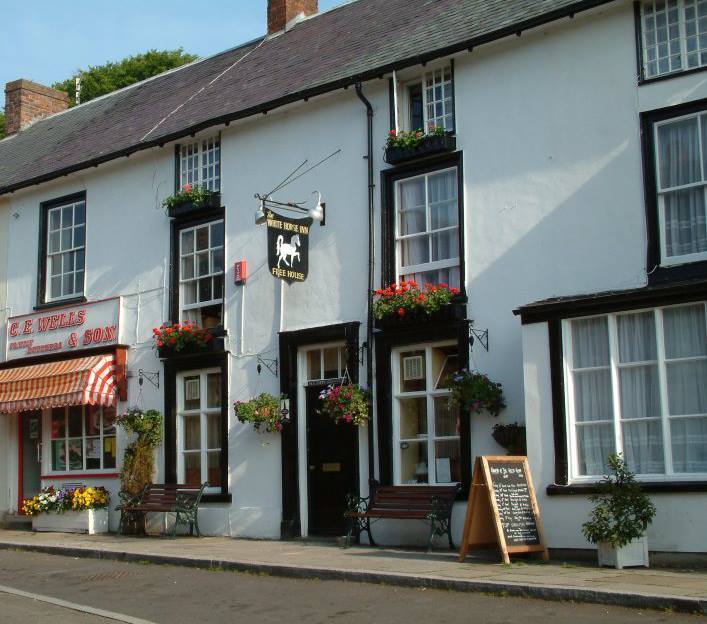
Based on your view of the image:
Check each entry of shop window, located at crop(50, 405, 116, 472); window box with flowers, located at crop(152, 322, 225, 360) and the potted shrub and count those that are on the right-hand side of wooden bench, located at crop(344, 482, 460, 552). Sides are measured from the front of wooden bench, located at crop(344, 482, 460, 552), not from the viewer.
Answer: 2

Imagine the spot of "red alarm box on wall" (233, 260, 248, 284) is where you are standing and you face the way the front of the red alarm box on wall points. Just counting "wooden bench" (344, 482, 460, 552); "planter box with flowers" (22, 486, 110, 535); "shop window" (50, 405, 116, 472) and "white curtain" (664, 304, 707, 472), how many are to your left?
2

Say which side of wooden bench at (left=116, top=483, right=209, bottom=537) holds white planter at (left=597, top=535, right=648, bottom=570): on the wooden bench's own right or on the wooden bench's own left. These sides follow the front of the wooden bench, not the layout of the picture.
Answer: on the wooden bench's own left

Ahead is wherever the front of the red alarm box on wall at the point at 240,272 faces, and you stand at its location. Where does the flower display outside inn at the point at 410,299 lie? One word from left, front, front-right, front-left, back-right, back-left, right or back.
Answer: left

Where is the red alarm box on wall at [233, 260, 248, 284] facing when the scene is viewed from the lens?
facing the viewer and to the left of the viewer

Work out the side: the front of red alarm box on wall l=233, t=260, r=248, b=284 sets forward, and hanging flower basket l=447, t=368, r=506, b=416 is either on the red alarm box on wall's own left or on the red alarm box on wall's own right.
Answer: on the red alarm box on wall's own left

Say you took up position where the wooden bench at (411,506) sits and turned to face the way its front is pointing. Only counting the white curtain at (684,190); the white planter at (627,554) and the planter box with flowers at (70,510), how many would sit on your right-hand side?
1

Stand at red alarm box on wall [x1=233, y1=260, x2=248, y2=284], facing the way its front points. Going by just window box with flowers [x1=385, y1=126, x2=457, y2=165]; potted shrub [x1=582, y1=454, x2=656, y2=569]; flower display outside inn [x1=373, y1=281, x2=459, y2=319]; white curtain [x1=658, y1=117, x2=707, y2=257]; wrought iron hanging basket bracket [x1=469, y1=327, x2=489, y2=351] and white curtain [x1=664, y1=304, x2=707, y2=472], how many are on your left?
6

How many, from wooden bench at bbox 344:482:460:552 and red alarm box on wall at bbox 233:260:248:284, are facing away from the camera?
0

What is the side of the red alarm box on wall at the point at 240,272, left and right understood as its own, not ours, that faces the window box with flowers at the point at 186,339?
right

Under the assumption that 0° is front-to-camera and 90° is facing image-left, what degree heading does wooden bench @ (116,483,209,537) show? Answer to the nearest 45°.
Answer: approximately 45°

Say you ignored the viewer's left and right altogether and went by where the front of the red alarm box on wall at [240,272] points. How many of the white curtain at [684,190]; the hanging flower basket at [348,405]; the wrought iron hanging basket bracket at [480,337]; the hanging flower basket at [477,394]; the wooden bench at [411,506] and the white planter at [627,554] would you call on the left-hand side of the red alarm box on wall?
6

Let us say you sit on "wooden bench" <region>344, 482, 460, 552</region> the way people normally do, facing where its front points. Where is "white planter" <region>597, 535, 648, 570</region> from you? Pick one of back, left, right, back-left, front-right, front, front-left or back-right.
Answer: left

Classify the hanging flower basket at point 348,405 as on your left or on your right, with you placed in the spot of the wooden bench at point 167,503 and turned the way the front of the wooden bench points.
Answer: on your left
